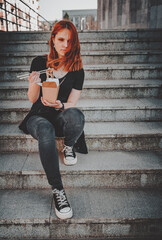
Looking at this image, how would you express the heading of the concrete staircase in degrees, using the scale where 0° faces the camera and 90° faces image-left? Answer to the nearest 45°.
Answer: approximately 0°

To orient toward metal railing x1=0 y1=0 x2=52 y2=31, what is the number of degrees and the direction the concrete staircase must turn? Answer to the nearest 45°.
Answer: approximately 180°
